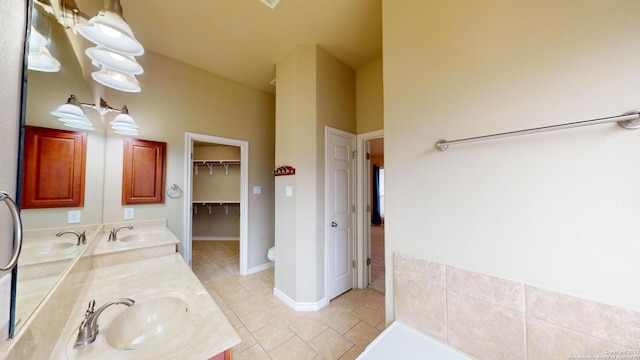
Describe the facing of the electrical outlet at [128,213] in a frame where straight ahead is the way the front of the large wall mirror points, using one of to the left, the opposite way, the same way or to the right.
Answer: to the right

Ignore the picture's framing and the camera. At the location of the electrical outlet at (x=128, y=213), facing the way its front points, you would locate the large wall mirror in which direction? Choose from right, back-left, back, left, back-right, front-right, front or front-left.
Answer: front

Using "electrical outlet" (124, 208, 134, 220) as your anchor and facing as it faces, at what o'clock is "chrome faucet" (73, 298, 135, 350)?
The chrome faucet is roughly at 12 o'clock from the electrical outlet.

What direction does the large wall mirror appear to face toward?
to the viewer's right

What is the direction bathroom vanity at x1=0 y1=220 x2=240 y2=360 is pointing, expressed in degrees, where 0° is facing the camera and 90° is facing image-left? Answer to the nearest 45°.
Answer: approximately 270°

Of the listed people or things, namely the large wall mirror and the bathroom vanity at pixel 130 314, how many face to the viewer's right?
2

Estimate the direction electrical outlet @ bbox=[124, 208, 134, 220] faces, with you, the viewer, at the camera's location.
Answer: facing the viewer

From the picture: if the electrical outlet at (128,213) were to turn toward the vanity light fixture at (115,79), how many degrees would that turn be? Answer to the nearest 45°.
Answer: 0° — it already faces it

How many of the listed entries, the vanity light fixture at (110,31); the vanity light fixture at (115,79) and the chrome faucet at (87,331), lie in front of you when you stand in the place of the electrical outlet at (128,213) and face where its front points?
3

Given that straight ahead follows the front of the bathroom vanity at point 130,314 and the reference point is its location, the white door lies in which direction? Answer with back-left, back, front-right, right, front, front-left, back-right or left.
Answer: front
